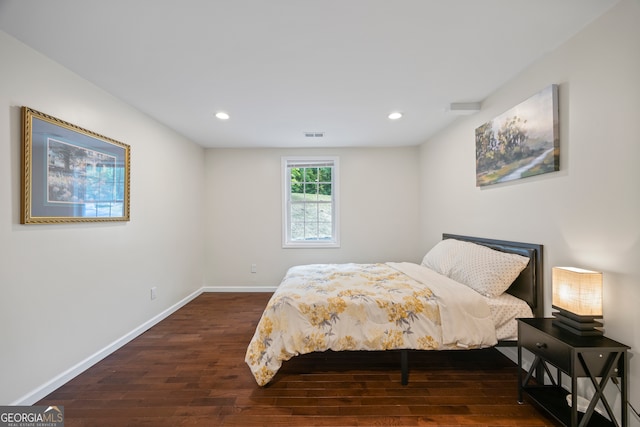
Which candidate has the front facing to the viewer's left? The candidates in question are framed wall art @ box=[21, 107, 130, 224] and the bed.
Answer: the bed

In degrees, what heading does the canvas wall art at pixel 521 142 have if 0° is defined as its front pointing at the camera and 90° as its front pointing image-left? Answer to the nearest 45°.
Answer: approximately 45°

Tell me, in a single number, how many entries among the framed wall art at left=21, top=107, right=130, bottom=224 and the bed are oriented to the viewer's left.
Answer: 1

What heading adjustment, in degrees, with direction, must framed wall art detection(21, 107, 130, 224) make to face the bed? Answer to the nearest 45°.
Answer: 0° — it already faces it

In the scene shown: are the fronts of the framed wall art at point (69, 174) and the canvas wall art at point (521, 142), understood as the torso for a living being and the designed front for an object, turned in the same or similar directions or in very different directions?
very different directions

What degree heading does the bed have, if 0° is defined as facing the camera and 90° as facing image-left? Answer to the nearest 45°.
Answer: approximately 90°

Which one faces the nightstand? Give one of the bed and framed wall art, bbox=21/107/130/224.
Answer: the framed wall art

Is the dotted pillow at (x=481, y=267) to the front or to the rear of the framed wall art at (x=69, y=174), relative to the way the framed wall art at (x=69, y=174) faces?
to the front

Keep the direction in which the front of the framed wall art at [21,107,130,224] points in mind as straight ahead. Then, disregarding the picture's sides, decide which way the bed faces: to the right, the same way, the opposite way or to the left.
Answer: the opposite way

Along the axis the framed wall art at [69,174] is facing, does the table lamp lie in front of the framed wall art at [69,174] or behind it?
in front

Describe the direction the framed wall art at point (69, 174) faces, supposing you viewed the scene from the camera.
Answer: facing the viewer and to the right of the viewer

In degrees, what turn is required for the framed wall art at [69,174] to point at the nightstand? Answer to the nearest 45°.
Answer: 0° — it already faces it
